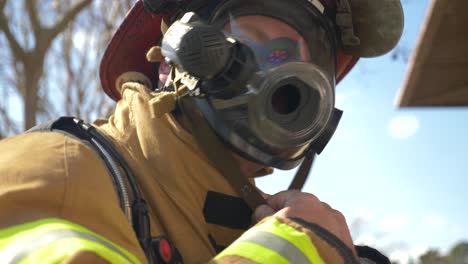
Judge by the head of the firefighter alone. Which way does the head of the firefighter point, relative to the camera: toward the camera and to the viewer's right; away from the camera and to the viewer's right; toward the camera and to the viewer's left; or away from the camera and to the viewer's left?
toward the camera and to the viewer's right

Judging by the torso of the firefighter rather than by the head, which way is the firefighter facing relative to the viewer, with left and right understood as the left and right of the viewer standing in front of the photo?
facing the viewer and to the right of the viewer
